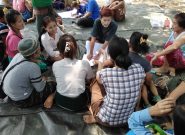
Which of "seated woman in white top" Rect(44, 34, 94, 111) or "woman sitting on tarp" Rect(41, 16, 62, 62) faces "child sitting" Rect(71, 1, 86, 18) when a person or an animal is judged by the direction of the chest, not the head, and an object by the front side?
the seated woman in white top

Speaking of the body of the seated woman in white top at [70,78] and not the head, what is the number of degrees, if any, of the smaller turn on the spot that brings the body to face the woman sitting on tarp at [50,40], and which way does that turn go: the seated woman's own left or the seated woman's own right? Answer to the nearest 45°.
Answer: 0° — they already face them

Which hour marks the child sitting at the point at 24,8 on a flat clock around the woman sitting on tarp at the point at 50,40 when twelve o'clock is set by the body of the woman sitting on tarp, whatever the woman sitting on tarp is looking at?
The child sitting is roughly at 7 o'clock from the woman sitting on tarp.

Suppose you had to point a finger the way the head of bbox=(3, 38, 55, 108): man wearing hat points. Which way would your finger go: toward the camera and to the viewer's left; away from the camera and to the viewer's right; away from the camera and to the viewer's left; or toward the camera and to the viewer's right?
away from the camera and to the viewer's right

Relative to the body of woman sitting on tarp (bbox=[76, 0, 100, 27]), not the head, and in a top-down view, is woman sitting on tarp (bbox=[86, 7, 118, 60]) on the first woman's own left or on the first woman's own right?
on the first woman's own left

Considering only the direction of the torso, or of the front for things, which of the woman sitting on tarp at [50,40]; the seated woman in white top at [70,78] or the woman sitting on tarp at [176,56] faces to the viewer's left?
the woman sitting on tarp at [176,56]

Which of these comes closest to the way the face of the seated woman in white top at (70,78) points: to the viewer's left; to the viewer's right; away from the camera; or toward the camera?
away from the camera

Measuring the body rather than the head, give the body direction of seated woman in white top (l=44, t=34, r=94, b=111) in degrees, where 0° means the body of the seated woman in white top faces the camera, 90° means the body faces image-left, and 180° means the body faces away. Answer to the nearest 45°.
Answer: approximately 180°

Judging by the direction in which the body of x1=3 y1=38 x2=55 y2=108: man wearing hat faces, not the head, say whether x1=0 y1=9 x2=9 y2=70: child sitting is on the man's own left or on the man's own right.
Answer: on the man's own left

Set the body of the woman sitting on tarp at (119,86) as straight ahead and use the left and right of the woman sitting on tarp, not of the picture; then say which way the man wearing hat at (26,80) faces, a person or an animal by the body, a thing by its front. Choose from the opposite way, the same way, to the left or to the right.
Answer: to the right

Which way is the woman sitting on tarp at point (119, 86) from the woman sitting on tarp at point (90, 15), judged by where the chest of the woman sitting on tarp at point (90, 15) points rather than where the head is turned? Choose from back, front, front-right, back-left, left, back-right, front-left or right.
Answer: left

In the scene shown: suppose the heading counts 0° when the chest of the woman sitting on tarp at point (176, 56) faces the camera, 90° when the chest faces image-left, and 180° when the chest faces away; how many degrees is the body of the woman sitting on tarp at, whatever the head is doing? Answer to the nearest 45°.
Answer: approximately 90°

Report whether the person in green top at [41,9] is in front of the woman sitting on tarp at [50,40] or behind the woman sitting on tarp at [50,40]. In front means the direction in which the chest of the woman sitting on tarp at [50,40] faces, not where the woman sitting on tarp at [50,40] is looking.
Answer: behind

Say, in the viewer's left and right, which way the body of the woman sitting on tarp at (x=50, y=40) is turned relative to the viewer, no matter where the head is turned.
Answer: facing the viewer and to the right of the viewer
